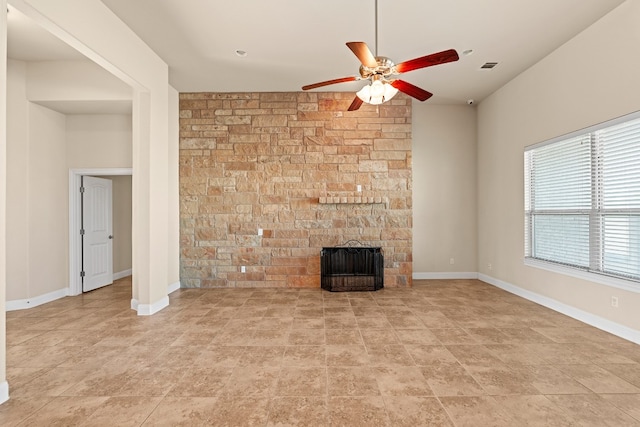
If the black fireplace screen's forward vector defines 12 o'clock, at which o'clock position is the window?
The window is roughly at 10 o'clock from the black fireplace screen.

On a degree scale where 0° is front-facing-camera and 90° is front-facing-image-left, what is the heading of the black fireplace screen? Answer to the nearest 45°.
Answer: approximately 0°

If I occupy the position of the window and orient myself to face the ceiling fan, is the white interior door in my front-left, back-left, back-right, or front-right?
front-right

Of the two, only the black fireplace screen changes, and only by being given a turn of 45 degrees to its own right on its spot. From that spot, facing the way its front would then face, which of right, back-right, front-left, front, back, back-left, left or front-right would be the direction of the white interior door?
front-right

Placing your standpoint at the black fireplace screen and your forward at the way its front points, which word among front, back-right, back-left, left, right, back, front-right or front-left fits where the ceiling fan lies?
front

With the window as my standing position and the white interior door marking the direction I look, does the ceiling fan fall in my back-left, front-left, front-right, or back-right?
front-left

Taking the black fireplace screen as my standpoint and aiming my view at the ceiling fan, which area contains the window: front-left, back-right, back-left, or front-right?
front-left
